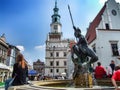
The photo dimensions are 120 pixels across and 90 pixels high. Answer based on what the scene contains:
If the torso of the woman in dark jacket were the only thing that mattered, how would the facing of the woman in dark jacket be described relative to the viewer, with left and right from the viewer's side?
facing away from the viewer and to the left of the viewer
